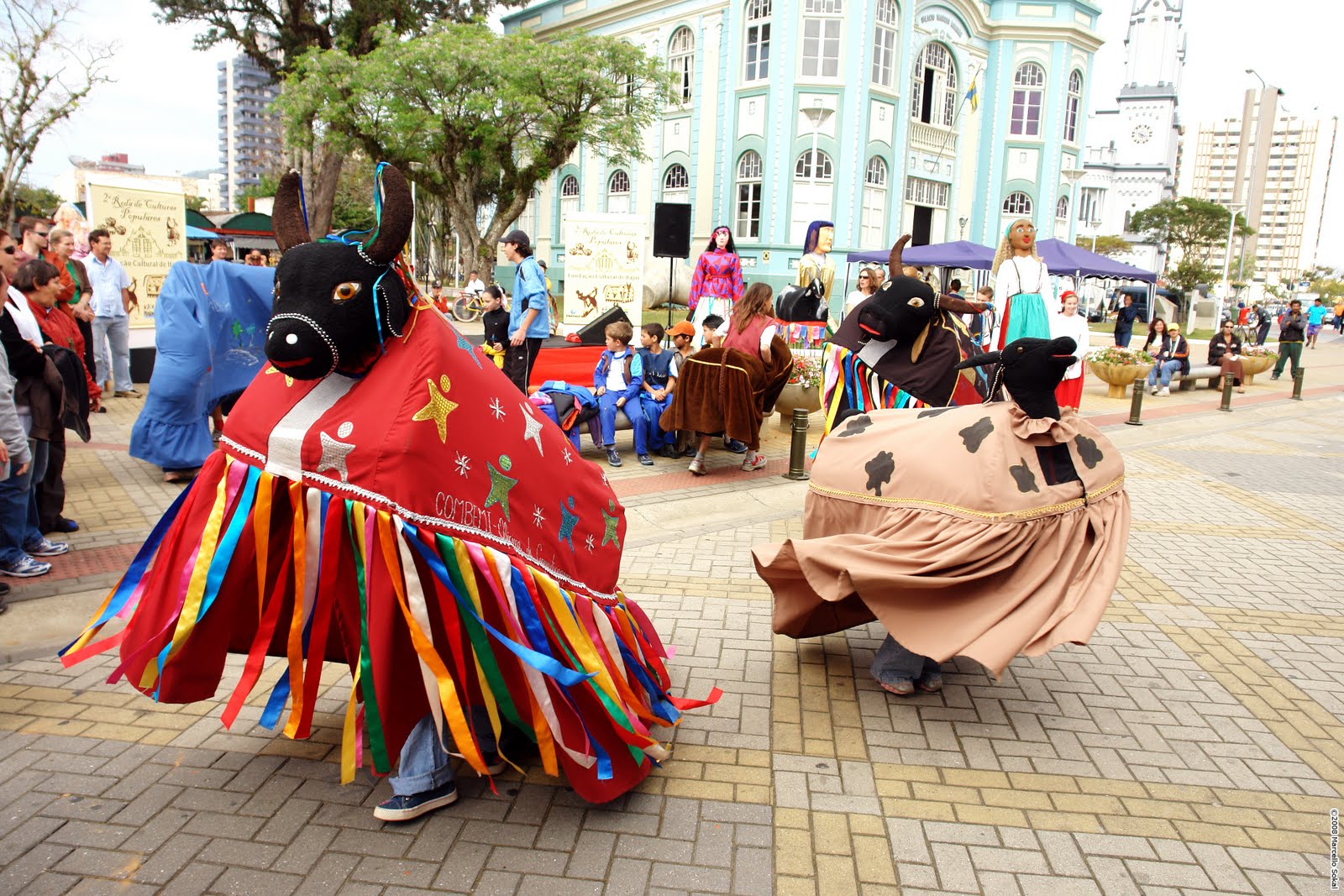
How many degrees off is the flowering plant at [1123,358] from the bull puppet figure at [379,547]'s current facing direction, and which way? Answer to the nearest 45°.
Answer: approximately 180°

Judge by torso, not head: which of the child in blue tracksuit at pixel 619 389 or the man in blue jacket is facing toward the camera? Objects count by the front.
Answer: the child in blue tracksuit

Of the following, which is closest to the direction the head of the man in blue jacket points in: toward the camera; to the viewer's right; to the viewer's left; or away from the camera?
to the viewer's left

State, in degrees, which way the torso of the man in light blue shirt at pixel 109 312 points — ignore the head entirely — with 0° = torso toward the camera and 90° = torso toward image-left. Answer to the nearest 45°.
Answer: approximately 315°

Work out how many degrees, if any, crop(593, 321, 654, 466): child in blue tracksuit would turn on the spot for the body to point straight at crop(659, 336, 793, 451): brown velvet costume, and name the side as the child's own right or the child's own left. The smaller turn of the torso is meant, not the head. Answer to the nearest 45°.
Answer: approximately 45° to the child's own left

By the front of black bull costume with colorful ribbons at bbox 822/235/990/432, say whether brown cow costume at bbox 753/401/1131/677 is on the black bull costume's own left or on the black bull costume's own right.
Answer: on the black bull costume's own left

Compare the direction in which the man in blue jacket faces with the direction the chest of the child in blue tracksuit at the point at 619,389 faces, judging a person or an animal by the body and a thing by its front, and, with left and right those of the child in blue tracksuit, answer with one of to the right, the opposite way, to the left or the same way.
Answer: to the right

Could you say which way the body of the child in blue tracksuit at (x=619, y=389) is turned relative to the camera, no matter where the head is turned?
toward the camera

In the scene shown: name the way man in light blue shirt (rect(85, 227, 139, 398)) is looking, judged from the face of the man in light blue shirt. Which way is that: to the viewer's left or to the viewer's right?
to the viewer's right

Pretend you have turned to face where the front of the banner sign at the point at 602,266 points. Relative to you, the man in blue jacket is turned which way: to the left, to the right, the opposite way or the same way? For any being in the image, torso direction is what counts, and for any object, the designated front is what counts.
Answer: to the right

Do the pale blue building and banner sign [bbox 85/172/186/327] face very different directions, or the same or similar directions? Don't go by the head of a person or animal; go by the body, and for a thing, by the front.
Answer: same or similar directions

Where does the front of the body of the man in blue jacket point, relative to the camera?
to the viewer's left

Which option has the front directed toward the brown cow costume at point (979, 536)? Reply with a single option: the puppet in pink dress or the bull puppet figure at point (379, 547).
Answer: the puppet in pink dress

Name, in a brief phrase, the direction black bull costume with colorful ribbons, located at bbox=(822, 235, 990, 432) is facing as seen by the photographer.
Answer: facing the viewer and to the left of the viewer

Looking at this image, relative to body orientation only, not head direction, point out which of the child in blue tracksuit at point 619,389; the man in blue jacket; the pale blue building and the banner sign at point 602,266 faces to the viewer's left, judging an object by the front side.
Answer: the man in blue jacket
